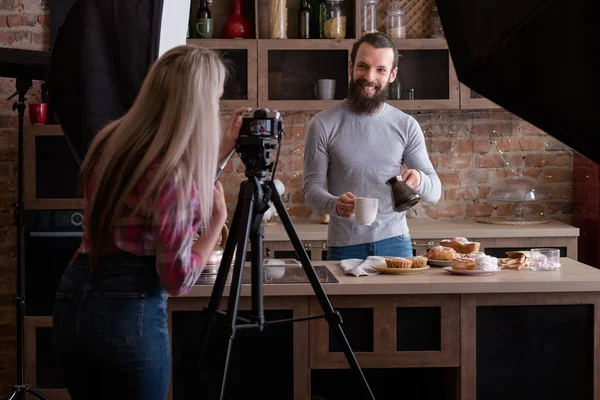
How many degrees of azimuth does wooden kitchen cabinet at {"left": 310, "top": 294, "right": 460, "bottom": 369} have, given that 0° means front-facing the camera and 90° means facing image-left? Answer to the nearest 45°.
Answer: approximately 0°

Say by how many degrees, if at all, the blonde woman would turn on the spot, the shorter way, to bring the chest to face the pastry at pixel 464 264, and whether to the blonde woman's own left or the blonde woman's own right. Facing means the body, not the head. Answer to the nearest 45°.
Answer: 0° — they already face it

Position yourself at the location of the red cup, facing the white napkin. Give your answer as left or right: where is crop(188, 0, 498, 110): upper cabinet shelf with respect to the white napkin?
left

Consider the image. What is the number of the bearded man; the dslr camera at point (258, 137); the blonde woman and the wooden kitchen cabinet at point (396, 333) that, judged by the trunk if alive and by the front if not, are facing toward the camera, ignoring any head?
2

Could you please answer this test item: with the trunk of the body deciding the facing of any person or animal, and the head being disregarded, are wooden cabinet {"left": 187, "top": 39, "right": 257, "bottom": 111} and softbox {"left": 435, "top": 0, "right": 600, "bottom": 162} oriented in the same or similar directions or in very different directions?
very different directions

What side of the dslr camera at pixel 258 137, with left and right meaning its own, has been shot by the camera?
back

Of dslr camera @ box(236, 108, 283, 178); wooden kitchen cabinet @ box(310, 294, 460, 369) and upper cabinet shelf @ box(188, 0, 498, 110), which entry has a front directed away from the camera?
the dslr camera

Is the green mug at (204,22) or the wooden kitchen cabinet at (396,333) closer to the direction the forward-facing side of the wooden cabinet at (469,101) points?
the wooden kitchen cabinet

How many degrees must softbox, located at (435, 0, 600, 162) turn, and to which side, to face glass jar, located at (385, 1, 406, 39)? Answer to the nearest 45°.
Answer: approximately 45° to its right

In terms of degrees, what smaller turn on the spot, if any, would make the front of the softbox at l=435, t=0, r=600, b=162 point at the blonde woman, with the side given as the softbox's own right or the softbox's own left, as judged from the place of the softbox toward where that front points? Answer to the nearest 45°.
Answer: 0° — it already faces them

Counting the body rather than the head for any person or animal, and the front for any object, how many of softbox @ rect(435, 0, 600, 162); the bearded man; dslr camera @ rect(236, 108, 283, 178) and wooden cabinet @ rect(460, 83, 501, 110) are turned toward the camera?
2

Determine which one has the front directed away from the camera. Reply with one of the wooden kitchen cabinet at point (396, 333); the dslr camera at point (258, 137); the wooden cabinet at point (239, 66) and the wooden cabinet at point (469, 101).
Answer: the dslr camera

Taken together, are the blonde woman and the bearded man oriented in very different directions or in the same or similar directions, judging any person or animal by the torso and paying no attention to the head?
very different directions
